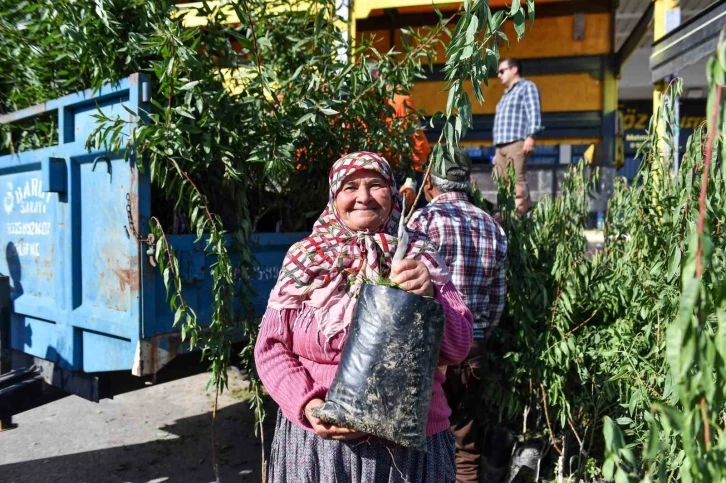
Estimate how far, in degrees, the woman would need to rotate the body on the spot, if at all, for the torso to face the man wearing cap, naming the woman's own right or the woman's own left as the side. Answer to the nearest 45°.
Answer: approximately 135° to the woman's own left

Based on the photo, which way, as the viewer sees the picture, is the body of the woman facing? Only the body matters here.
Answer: toward the camera

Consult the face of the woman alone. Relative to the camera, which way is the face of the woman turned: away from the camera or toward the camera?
toward the camera

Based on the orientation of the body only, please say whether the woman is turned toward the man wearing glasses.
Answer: no

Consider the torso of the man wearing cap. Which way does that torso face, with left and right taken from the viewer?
facing away from the viewer and to the left of the viewer

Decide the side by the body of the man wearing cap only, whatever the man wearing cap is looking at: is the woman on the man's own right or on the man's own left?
on the man's own left

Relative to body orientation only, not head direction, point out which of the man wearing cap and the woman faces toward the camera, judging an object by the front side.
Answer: the woman

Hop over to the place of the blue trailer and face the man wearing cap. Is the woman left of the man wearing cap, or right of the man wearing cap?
right

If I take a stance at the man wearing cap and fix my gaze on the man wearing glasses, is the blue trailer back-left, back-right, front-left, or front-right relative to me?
front-left

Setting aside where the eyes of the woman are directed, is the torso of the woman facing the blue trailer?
no

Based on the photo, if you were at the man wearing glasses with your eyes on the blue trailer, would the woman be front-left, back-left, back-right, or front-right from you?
front-left

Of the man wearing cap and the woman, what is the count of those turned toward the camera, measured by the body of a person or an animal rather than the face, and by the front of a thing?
1

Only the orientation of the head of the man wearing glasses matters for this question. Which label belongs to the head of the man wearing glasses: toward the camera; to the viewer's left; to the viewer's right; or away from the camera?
to the viewer's left

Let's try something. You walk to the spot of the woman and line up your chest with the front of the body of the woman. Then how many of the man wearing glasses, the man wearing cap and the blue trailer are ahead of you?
0
